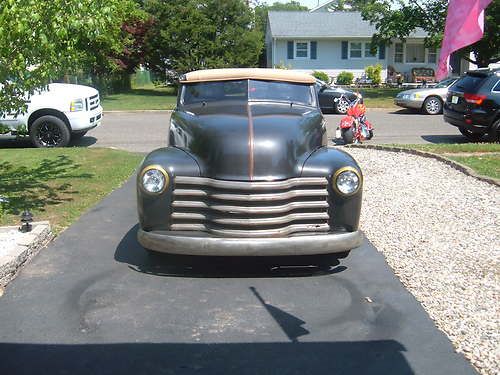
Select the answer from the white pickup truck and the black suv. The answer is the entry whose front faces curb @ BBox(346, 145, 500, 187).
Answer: the white pickup truck

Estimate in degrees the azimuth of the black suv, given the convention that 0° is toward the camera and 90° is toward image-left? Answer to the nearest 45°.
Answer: approximately 225°

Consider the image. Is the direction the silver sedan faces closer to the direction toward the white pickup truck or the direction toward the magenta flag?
the white pickup truck

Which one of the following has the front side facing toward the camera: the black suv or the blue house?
the blue house

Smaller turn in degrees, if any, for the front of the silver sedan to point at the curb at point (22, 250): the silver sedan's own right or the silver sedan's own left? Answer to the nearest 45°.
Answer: approximately 45° to the silver sedan's own left

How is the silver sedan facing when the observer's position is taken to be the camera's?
facing the viewer and to the left of the viewer

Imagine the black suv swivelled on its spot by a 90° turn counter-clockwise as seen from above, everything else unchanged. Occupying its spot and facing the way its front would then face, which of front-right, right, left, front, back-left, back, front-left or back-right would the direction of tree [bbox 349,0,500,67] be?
front-right

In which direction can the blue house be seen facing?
toward the camera

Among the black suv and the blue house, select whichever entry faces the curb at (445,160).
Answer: the blue house

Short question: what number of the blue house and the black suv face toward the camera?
1

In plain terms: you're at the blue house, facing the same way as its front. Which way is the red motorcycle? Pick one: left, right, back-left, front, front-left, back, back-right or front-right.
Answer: front

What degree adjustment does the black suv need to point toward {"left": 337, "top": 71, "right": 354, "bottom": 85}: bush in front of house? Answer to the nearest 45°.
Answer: approximately 45° to its left

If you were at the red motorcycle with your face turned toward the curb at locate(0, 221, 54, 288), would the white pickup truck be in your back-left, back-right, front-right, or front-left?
front-right

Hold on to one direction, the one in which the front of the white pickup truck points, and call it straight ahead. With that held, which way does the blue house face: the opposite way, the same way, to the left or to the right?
to the right

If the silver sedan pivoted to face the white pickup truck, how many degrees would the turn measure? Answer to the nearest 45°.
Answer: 0° — it already faces it

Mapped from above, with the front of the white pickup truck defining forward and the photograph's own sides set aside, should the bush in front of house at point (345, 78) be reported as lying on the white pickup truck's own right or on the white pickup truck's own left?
on the white pickup truck's own left

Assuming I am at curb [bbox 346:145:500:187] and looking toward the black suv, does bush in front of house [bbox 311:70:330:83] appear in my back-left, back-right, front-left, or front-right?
front-left
